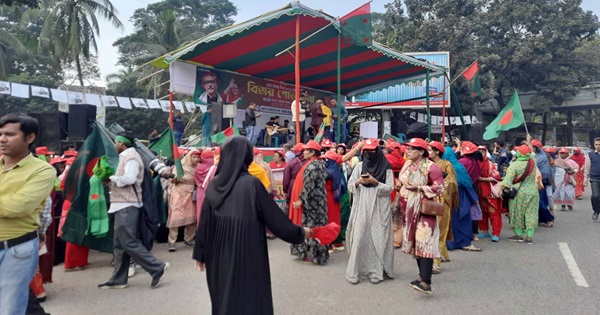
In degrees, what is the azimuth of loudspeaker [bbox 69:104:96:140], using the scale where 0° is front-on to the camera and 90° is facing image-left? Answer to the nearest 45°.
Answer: approximately 315°

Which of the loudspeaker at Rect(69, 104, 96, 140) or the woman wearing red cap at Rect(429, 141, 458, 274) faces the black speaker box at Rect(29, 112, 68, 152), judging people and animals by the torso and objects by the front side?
the woman wearing red cap

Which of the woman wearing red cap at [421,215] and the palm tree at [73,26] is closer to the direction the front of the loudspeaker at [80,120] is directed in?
the woman wearing red cap

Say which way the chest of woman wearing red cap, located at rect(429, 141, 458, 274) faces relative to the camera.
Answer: to the viewer's left

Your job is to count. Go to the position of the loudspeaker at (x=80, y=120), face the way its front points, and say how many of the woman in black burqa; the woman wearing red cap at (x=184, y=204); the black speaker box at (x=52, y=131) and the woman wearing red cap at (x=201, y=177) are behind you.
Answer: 1

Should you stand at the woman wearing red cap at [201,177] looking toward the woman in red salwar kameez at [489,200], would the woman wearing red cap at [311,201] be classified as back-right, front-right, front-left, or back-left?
front-right

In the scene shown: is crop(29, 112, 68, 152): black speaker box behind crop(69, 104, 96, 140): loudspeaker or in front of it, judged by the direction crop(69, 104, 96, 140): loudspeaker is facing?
behind

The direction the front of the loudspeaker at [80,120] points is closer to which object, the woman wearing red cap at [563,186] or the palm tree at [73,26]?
the woman wearing red cap

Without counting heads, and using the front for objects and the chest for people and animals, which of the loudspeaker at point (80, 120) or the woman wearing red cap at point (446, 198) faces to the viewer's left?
the woman wearing red cap

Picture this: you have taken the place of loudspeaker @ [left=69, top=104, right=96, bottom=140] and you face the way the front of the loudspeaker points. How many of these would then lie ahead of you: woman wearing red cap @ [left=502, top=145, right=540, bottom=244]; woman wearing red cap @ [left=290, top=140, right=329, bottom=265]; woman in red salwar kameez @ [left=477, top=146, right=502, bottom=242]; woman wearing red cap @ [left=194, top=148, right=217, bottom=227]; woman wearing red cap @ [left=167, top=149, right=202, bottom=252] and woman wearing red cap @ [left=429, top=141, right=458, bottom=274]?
6

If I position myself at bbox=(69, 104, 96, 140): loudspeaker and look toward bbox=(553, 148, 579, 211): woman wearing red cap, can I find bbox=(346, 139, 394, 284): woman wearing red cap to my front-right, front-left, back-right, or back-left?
front-right

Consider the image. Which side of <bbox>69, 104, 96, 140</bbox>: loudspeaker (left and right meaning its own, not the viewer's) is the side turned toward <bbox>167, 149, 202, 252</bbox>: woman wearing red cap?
front

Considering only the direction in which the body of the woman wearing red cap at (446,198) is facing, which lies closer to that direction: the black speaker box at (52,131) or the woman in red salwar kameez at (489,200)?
the black speaker box

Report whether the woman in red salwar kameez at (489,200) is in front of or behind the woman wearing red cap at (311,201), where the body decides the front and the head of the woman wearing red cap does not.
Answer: behind

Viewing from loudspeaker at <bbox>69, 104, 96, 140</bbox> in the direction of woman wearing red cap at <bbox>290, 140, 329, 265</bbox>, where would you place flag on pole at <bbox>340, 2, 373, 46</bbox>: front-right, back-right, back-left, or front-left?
front-left

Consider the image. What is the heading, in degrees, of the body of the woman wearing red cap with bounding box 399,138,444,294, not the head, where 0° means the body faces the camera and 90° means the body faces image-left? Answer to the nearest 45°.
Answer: approximately 45°

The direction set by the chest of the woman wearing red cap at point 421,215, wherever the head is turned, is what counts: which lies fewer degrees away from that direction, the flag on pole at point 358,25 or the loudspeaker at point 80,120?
the loudspeaker
